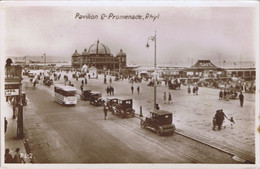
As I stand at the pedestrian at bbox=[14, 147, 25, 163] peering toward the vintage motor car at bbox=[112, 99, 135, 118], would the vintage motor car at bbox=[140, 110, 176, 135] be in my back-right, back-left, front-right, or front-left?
front-right

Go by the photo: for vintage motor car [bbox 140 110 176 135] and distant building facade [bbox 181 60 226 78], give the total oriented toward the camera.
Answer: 1

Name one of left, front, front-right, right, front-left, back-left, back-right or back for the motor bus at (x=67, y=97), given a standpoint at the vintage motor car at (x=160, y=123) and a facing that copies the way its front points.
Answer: front

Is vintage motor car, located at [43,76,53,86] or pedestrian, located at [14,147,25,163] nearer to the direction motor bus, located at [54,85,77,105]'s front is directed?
the pedestrian

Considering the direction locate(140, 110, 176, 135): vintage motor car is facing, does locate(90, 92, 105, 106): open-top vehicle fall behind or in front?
in front

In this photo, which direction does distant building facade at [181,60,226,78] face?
toward the camera

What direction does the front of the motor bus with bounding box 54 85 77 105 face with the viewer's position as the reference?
facing the viewer and to the right of the viewer

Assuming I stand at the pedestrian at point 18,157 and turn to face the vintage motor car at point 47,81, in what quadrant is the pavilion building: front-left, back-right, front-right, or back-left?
front-right

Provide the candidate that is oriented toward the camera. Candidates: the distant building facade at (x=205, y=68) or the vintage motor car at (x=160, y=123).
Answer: the distant building facade
